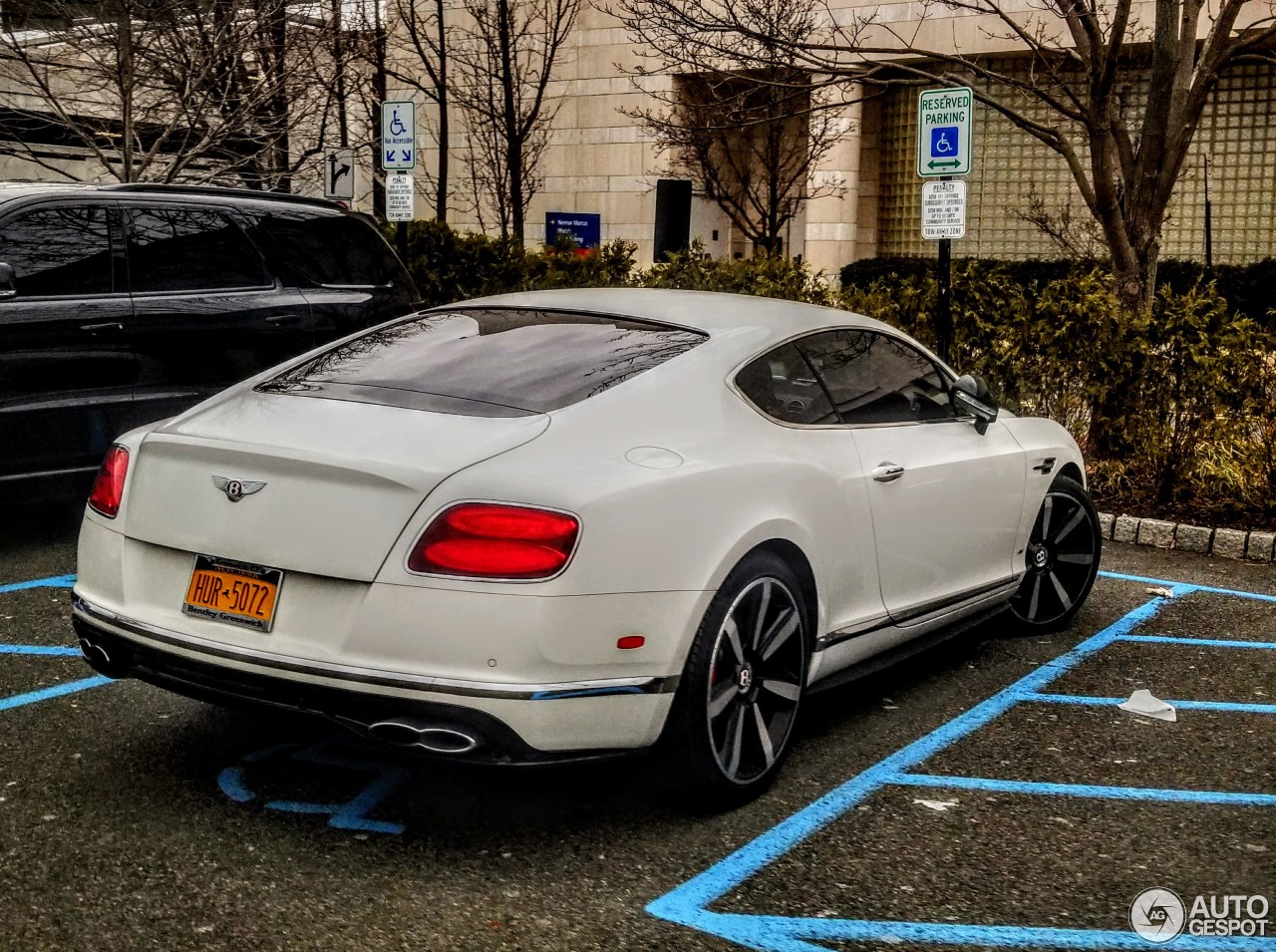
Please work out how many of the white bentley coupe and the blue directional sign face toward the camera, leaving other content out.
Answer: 1

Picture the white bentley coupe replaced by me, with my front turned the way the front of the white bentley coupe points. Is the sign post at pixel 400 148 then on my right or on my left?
on my left

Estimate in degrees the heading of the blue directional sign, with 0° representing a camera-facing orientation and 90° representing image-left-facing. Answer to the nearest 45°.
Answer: approximately 0°

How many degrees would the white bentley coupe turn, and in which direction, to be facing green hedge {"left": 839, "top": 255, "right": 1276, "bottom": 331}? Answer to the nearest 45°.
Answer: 0° — it already faces it

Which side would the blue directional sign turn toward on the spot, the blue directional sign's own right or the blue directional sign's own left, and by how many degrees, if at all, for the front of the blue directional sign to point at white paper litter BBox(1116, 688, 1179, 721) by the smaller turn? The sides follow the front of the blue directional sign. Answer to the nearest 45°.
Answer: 0° — it already faces it

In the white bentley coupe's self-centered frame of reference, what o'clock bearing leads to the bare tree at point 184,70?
The bare tree is roughly at 10 o'clock from the white bentley coupe.

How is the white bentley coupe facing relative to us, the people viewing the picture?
facing away from the viewer and to the right of the viewer

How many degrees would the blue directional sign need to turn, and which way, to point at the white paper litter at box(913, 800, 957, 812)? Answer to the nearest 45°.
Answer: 0° — it already faces it

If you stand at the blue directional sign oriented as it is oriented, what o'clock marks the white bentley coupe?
The white bentley coupe is roughly at 12 o'clock from the blue directional sign.

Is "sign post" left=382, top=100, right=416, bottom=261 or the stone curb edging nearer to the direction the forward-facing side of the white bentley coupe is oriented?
the stone curb edging
